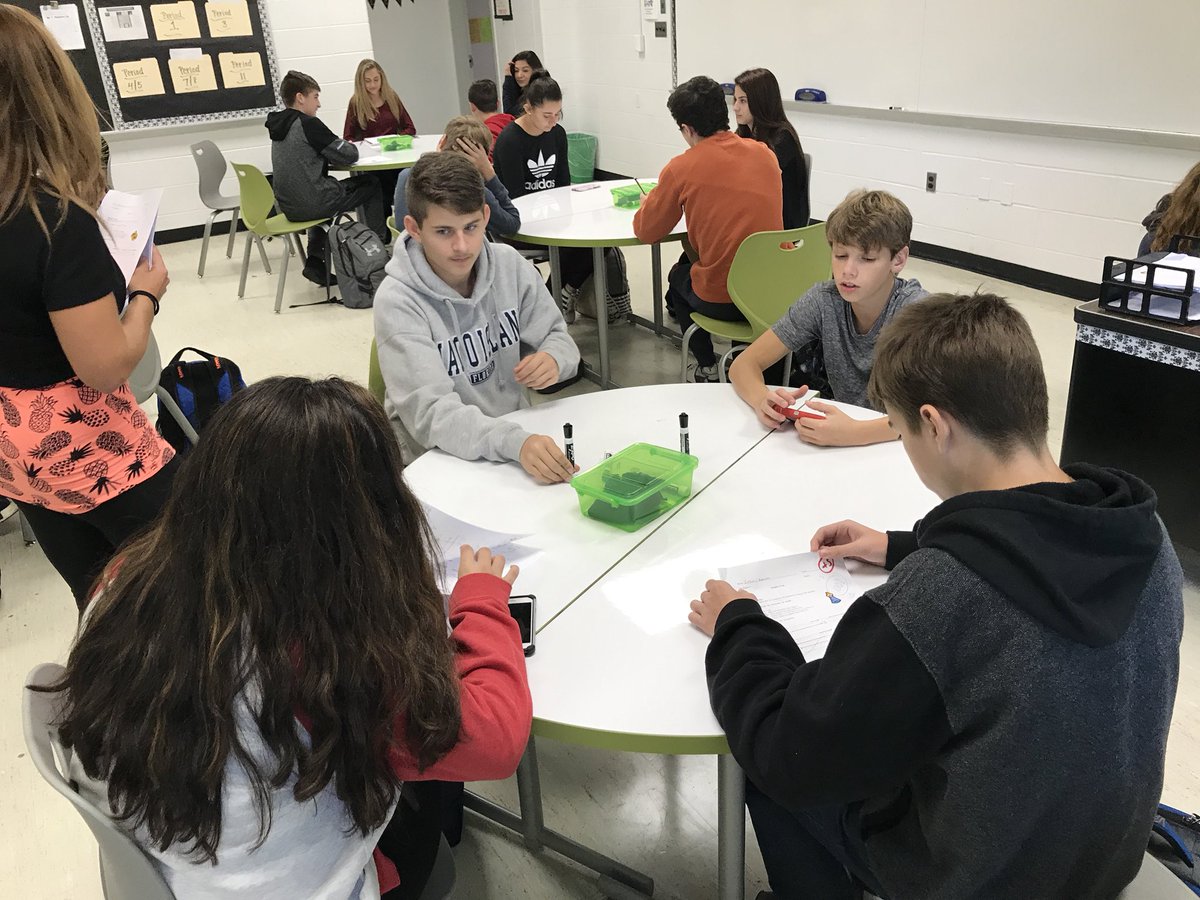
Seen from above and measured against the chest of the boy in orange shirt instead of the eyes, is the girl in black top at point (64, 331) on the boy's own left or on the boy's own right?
on the boy's own left

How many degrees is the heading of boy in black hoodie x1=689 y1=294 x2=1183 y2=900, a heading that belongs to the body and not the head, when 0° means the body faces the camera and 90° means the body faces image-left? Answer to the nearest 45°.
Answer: approximately 135°

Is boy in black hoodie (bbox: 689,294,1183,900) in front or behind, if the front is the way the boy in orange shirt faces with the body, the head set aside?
behind

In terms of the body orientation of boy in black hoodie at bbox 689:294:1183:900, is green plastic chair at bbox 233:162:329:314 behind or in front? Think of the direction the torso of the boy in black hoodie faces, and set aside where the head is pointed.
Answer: in front

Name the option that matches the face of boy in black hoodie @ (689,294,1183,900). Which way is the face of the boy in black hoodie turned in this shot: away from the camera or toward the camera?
away from the camera

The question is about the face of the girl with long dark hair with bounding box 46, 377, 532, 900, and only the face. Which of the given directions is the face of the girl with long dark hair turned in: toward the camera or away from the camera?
away from the camera

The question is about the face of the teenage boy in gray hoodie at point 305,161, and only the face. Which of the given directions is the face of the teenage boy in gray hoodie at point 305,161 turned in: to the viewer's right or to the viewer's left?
to the viewer's right
